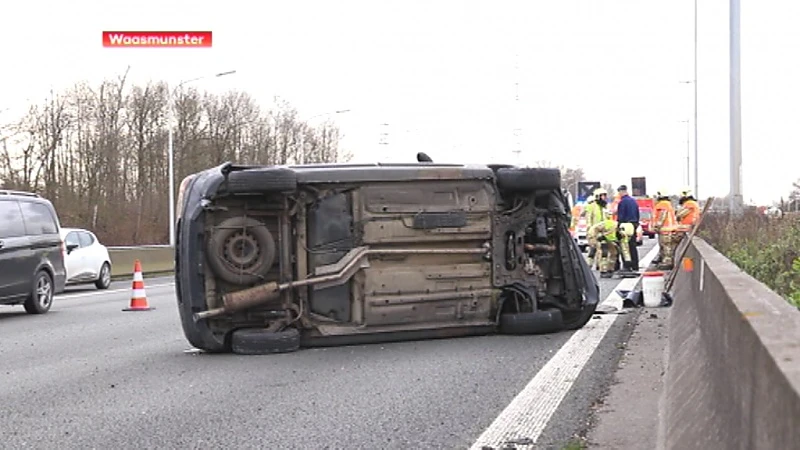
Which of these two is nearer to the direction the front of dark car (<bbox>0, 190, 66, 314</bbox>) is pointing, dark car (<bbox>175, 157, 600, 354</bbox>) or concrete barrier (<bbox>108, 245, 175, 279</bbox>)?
the dark car

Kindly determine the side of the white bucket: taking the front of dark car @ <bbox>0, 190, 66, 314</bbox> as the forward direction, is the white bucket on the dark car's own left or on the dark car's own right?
on the dark car's own left

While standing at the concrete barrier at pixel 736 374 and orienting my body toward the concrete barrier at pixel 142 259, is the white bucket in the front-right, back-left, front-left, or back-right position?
front-right

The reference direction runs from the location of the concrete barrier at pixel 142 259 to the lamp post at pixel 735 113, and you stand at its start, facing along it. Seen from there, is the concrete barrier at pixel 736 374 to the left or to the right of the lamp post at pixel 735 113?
right

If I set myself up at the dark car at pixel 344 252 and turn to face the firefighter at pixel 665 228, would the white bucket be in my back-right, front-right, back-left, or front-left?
front-right

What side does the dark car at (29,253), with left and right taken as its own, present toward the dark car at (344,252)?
left

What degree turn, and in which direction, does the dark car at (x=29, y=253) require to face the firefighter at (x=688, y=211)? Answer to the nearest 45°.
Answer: approximately 135° to its left

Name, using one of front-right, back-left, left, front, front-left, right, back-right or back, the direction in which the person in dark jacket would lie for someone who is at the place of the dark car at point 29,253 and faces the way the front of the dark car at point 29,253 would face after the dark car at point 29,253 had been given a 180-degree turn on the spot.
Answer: front-right

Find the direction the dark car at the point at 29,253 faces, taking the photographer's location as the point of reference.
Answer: facing the viewer and to the left of the viewer

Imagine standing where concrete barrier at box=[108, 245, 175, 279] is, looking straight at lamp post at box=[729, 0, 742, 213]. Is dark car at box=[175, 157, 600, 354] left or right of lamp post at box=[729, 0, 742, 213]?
right
